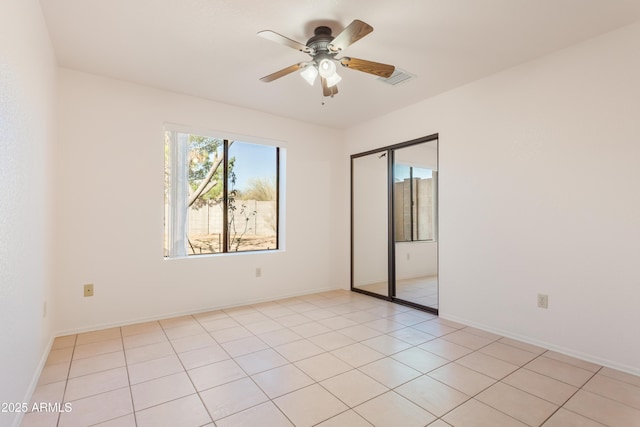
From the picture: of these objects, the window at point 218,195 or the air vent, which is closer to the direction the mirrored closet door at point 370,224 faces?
the window

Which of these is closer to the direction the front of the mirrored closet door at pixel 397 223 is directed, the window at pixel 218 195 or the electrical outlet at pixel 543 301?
the window

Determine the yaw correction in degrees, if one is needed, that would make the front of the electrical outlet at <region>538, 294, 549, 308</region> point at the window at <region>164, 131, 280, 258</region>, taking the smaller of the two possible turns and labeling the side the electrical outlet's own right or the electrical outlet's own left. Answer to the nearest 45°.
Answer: approximately 45° to the electrical outlet's own right

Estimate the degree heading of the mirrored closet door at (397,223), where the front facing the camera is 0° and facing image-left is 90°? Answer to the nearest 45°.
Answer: approximately 45°

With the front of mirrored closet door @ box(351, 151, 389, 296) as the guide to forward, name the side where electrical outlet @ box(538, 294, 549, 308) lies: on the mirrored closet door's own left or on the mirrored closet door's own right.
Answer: on the mirrored closet door's own left

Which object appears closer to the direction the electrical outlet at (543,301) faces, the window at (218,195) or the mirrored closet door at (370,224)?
the window

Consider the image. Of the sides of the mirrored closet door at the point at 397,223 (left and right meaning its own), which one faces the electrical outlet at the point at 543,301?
left
